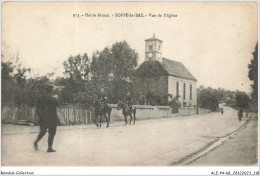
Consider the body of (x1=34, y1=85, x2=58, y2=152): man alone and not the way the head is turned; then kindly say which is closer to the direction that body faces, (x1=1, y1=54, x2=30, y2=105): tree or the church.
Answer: the church

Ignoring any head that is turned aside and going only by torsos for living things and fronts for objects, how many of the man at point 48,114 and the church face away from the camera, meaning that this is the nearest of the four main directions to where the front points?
0

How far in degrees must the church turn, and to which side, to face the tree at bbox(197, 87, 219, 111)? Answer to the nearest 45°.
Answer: approximately 135° to its left

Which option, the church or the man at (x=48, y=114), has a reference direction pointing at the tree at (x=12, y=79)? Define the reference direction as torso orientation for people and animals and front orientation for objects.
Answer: the church

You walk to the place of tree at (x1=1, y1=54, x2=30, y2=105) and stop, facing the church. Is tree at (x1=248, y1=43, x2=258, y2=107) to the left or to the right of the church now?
right

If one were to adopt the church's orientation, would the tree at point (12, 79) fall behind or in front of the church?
in front

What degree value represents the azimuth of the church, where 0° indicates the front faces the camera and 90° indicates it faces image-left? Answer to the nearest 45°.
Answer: approximately 45°

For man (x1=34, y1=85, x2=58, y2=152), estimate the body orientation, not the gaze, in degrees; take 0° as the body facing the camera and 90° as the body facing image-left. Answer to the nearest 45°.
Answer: approximately 315°

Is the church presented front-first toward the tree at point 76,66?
yes
